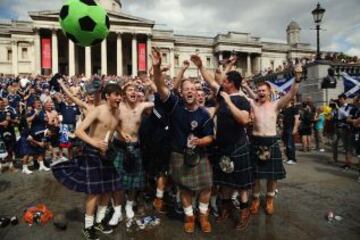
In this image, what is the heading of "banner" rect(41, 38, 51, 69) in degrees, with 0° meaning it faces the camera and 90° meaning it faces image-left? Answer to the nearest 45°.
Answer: approximately 0°

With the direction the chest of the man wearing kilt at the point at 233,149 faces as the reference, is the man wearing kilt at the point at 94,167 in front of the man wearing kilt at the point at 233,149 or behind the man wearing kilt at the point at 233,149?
in front

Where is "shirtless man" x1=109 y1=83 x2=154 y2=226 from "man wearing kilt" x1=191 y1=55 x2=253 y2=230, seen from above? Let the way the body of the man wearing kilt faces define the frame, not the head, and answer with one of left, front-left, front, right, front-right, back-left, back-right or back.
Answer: front-right

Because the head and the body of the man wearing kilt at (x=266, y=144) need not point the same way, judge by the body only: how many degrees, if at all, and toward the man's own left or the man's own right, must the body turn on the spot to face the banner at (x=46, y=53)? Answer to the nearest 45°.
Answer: approximately 135° to the man's own right

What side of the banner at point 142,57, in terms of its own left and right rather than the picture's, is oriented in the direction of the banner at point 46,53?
right

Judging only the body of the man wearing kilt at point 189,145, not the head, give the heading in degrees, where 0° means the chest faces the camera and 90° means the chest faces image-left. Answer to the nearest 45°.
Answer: approximately 0°

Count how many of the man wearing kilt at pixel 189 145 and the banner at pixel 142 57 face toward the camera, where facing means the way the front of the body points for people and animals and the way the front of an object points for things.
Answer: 2

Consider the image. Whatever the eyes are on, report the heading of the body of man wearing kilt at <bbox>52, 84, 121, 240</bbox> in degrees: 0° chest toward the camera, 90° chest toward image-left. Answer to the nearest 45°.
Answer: approximately 315°

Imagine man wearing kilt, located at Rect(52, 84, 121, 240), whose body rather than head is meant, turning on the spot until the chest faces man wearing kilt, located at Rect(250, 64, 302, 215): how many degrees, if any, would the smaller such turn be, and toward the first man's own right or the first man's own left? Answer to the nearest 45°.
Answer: approximately 45° to the first man's own left

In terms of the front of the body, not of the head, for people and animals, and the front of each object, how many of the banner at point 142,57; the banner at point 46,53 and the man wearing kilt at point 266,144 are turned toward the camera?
3
